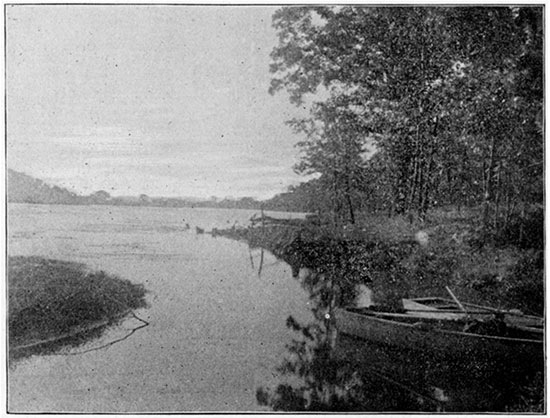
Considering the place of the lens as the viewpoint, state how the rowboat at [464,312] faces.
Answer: facing to the left of the viewer
